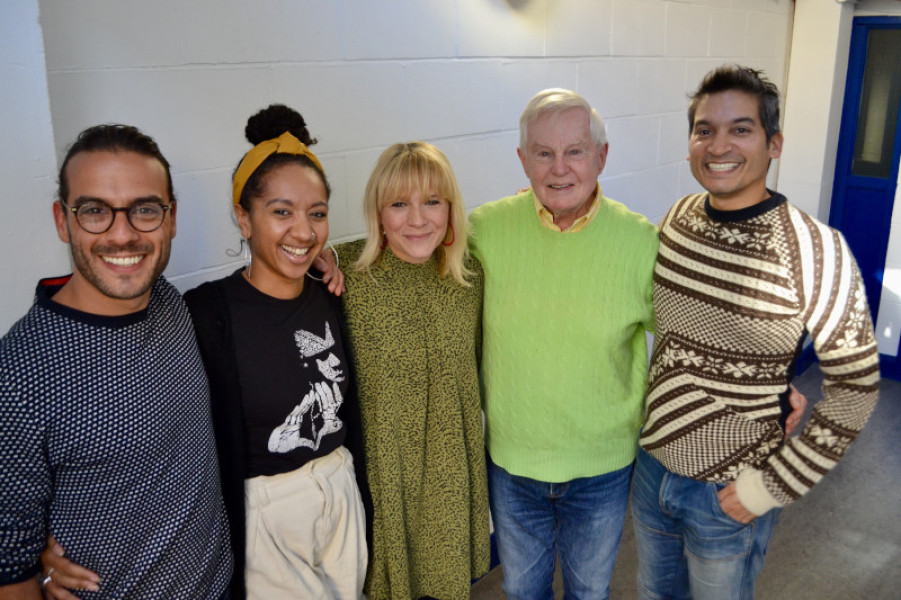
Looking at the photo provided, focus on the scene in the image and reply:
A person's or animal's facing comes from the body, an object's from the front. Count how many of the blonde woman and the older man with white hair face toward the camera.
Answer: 2

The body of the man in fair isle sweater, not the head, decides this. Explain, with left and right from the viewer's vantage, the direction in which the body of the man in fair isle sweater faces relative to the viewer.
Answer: facing the viewer and to the left of the viewer

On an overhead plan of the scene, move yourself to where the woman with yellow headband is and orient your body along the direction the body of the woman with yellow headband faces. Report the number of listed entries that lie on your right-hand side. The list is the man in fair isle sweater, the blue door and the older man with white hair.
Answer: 0

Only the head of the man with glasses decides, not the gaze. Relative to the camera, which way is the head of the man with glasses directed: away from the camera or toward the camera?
toward the camera

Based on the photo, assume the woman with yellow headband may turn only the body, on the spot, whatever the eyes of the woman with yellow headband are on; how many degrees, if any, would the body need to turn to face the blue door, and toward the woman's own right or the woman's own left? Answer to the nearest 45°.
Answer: approximately 90° to the woman's own left

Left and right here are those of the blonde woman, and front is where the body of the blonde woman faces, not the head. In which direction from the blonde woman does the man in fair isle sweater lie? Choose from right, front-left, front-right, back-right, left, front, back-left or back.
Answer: left

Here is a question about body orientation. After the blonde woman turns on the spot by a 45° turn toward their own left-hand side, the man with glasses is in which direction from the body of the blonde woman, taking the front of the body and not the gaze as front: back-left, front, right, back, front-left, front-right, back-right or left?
right

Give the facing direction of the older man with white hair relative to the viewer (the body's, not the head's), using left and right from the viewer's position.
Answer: facing the viewer

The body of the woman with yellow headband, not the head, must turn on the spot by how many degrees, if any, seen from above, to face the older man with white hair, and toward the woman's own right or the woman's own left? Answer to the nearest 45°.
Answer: approximately 45° to the woman's own left

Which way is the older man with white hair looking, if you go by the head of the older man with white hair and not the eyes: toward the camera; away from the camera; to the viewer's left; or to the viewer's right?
toward the camera

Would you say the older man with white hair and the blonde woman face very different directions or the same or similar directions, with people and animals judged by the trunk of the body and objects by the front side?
same or similar directions

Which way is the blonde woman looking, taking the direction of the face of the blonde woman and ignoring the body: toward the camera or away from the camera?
toward the camera

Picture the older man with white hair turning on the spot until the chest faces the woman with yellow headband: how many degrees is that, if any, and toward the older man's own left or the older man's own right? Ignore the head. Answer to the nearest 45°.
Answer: approximately 45° to the older man's own right
